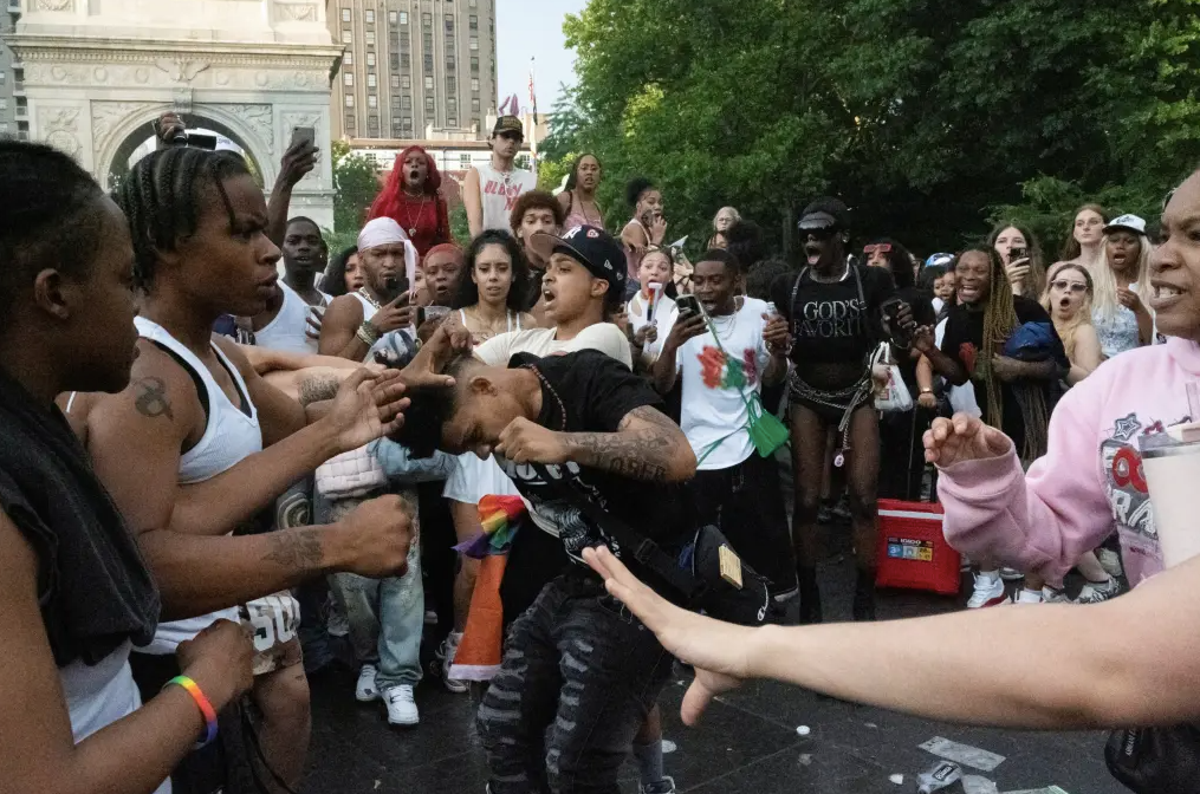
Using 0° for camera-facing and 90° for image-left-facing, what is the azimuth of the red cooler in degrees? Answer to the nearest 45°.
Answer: approximately 0°

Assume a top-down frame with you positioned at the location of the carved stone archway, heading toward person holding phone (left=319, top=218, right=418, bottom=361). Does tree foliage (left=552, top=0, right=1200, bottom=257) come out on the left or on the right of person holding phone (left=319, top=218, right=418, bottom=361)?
left

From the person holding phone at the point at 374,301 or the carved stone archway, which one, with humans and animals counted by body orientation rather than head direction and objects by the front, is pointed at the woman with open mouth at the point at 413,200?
the carved stone archway

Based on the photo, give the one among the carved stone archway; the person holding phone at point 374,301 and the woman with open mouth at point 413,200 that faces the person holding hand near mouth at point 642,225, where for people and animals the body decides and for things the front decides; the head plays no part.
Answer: the carved stone archway

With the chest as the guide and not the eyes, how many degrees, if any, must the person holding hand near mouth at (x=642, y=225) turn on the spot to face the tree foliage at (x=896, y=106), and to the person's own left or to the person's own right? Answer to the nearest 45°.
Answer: approximately 135° to the person's own left

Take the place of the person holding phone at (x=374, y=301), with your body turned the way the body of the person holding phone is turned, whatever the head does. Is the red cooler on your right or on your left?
on your left

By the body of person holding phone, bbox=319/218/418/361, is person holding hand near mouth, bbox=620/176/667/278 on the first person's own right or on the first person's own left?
on the first person's own left

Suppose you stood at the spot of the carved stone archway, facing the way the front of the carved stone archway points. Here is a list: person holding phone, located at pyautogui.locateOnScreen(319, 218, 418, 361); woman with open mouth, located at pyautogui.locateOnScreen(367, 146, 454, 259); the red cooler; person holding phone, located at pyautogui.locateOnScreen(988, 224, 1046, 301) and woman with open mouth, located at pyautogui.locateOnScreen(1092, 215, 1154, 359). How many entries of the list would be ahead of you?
5

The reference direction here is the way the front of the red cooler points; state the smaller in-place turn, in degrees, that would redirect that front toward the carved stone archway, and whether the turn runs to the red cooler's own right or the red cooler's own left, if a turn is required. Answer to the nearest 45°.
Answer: approximately 135° to the red cooler's own right

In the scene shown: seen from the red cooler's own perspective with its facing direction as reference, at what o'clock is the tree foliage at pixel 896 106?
The tree foliage is roughly at 6 o'clock from the red cooler.
